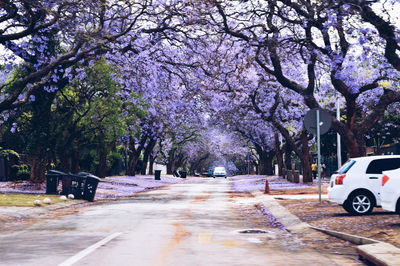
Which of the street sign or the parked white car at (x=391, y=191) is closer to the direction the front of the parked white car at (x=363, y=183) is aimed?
the parked white car

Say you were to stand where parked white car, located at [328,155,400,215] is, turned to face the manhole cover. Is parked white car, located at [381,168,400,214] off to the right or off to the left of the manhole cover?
left

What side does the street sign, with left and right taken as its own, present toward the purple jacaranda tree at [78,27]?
left

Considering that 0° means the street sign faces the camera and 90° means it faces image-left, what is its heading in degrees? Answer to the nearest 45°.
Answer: approximately 180°

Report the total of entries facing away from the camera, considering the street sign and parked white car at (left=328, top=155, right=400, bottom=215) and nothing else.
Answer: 1
